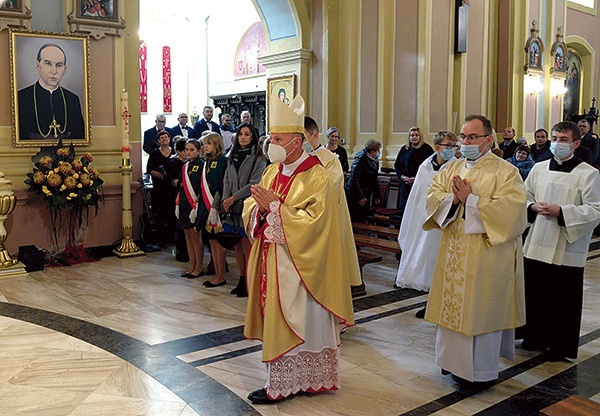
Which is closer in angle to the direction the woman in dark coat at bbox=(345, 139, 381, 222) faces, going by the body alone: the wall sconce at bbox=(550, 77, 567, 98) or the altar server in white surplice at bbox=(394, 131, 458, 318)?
the altar server in white surplice

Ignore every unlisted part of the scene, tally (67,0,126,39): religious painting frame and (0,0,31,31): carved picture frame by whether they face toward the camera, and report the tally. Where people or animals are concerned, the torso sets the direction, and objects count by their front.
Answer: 2

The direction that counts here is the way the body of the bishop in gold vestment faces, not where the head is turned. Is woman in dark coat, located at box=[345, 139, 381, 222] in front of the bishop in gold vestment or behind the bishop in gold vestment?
behind

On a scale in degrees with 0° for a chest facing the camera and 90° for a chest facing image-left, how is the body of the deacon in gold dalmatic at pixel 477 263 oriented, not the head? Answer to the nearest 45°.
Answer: approximately 45°

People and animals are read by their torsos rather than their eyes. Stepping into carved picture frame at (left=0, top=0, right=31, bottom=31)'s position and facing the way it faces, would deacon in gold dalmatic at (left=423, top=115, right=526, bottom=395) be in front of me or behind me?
in front

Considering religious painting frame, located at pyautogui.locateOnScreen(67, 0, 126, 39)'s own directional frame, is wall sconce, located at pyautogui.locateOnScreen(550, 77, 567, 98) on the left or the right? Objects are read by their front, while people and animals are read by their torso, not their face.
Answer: on its left

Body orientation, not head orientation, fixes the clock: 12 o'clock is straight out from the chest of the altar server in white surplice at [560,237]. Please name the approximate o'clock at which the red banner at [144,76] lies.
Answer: The red banner is roughly at 3 o'clock from the altar server in white surplice.

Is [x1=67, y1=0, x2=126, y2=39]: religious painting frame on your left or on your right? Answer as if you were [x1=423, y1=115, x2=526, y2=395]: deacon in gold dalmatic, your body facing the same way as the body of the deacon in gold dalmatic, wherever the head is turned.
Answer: on your right

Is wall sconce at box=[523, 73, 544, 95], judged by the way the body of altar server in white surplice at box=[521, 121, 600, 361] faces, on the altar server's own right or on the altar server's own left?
on the altar server's own right

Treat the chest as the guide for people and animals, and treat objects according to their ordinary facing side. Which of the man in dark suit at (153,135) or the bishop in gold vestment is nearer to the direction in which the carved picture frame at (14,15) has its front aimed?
the bishop in gold vestment

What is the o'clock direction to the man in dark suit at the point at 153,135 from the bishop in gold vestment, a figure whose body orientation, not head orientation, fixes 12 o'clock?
The man in dark suit is roughly at 4 o'clock from the bishop in gold vestment.
